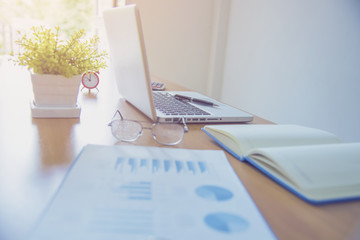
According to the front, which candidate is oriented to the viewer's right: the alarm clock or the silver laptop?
the silver laptop

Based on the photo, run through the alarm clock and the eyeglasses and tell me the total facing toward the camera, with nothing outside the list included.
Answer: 2

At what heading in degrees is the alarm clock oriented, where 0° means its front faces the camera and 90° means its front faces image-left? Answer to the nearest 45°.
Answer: approximately 0°

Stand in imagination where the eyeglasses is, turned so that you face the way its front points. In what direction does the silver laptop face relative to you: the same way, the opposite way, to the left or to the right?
to the left

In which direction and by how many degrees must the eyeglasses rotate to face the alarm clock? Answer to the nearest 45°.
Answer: approximately 135° to its right

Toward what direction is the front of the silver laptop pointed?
to the viewer's right

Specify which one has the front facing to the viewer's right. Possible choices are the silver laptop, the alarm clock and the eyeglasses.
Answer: the silver laptop

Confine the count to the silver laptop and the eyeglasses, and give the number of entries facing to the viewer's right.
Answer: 1

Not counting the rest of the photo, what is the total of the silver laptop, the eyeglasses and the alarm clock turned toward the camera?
2
